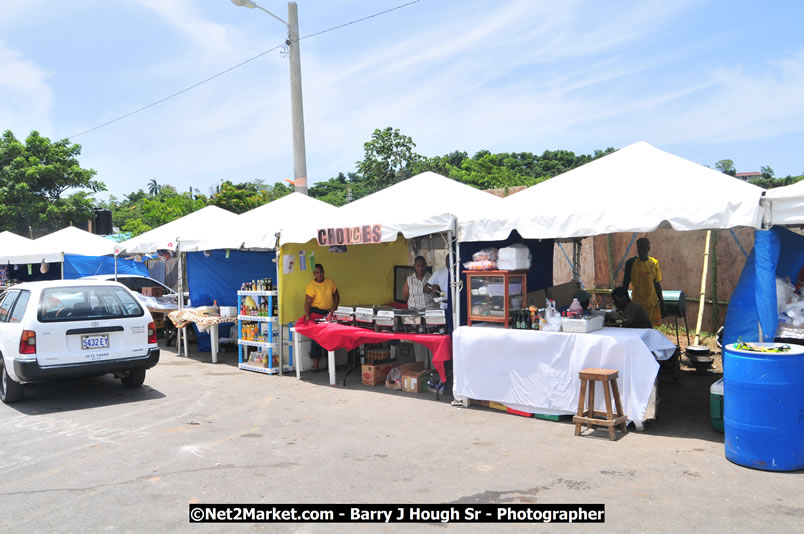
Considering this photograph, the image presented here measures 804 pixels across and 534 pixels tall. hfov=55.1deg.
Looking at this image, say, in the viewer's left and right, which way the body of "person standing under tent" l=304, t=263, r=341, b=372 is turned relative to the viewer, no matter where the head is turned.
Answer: facing the viewer

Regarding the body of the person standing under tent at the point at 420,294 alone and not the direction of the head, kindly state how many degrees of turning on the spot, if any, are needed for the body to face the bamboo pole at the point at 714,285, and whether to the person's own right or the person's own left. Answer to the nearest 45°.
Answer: approximately 90° to the person's own left

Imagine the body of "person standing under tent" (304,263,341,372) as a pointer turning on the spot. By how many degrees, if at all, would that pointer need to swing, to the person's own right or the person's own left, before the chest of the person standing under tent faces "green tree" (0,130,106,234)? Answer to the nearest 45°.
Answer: approximately 135° to the person's own right

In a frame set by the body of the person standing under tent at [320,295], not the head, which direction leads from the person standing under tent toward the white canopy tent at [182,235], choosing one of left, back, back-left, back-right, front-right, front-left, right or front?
back-right

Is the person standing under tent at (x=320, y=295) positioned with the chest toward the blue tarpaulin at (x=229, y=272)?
no

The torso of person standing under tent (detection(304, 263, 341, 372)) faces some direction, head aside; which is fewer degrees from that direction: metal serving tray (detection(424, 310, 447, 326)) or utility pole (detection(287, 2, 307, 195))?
the metal serving tray

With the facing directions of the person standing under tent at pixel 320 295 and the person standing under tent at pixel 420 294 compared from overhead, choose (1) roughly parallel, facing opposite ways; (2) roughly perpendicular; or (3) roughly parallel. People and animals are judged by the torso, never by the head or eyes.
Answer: roughly parallel

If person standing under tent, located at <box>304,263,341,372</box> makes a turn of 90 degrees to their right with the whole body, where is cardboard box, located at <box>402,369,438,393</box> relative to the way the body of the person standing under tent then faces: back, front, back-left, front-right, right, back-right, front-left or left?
back-left

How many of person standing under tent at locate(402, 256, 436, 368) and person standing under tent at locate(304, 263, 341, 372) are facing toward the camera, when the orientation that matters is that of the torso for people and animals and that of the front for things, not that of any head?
2

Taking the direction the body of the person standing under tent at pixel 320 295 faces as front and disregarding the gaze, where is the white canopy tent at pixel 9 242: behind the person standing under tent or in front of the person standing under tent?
behind

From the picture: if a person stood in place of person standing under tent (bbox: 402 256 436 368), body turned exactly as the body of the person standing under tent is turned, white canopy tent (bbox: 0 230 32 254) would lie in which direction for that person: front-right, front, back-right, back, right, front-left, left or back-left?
back-right

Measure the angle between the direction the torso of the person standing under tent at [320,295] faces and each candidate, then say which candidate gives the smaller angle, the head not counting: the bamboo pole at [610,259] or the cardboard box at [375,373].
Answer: the cardboard box

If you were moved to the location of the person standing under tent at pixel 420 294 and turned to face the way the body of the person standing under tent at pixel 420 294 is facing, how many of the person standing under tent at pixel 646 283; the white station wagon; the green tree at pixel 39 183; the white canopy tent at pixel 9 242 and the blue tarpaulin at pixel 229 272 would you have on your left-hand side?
1

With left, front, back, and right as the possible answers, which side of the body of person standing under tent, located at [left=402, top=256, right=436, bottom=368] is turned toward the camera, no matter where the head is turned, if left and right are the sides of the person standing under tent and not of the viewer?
front

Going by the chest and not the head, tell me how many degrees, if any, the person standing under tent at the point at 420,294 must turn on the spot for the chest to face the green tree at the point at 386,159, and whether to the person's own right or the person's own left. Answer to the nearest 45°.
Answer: approximately 180°
